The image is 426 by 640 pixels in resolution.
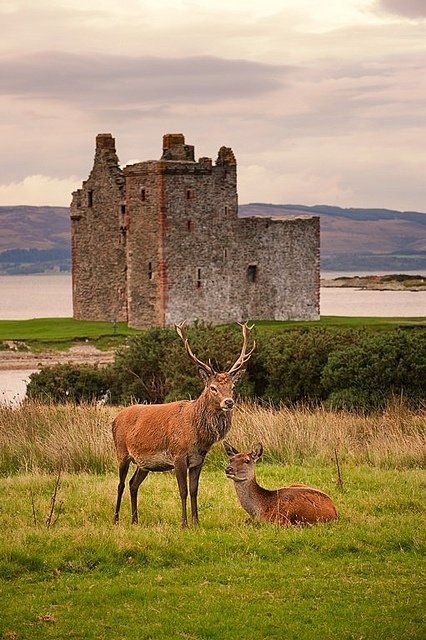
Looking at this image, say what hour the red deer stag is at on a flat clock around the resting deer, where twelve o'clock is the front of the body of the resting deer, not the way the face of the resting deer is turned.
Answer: The red deer stag is roughly at 12 o'clock from the resting deer.

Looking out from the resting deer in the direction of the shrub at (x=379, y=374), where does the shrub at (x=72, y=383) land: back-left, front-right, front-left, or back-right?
front-left

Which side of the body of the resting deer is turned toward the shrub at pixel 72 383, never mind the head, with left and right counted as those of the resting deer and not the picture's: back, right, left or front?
right

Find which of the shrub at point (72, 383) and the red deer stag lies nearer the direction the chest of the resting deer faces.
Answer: the red deer stag

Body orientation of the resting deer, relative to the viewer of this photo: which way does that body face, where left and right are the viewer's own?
facing to the left of the viewer

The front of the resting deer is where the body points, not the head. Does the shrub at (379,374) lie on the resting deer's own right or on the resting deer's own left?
on the resting deer's own right
